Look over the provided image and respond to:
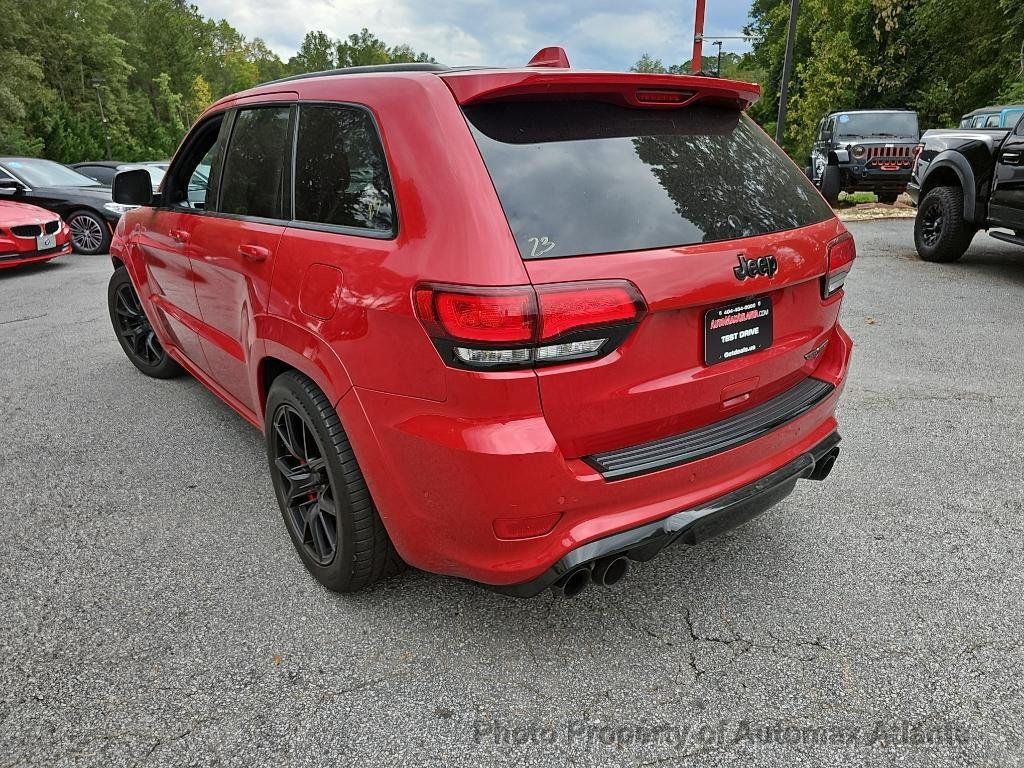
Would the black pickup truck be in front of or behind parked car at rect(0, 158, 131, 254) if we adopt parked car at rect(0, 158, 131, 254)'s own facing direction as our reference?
in front

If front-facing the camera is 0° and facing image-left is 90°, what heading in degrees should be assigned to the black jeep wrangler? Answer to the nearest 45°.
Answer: approximately 0°

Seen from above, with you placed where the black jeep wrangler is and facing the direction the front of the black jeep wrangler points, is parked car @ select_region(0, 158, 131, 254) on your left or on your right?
on your right

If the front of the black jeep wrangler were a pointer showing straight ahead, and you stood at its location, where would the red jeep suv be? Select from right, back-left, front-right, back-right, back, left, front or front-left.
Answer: front

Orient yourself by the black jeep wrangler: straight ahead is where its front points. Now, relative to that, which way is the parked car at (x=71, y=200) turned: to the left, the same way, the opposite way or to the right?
to the left

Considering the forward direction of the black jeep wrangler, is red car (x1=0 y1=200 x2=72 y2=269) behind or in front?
in front

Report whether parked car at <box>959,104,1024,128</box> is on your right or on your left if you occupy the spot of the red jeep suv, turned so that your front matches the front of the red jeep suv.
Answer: on your right

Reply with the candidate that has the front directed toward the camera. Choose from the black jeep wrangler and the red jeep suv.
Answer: the black jeep wrangler

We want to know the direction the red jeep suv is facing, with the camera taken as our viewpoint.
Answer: facing away from the viewer and to the left of the viewer

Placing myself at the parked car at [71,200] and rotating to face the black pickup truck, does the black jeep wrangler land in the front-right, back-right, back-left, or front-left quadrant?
front-left

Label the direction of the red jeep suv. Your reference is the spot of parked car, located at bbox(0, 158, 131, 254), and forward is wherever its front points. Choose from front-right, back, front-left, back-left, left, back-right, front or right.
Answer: front-right

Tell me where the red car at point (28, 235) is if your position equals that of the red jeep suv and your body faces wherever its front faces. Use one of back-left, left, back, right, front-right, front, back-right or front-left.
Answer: front

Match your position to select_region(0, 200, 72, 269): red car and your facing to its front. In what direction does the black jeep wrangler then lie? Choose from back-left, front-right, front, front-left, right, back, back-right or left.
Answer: front-left

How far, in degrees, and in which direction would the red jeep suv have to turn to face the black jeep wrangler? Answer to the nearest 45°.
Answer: approximately 90° to its right

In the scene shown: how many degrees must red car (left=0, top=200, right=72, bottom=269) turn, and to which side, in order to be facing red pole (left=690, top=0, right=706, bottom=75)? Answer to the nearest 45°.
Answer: approximately 45° to its left

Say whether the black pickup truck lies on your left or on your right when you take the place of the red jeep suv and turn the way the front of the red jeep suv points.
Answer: on your right

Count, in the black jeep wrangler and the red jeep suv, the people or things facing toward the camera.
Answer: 1

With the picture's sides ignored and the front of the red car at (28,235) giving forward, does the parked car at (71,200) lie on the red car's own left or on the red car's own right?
on the red car's own left
